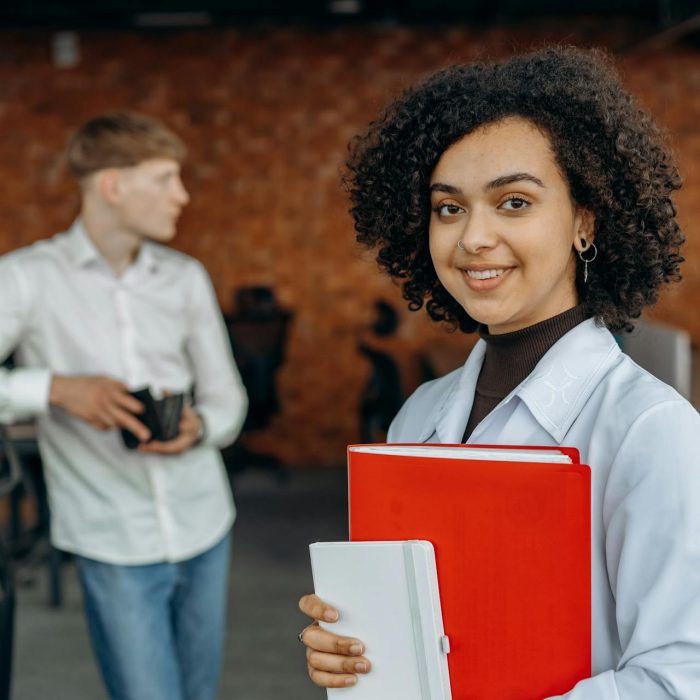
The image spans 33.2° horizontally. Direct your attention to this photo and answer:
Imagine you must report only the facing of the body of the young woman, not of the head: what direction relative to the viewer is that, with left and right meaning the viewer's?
facing the viewer and to the left of the viewer

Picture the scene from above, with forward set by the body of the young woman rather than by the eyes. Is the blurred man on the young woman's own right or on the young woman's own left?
on the young woman's own right

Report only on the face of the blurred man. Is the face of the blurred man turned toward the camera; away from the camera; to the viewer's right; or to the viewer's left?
to the viewer's right

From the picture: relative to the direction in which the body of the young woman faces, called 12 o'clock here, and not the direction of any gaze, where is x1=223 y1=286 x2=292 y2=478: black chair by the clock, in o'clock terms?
The black chair is roughly at 4 o'clock from the young woman.
